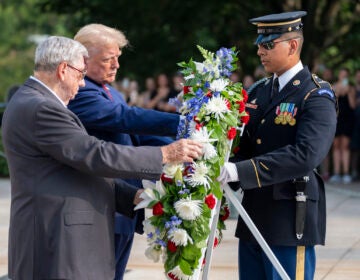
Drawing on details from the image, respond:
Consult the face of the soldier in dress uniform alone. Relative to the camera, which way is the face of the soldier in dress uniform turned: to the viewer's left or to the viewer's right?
to the viewer's left

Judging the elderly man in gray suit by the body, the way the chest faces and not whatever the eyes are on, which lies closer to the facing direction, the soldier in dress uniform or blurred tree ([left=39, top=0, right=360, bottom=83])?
the soldier in dress uniform

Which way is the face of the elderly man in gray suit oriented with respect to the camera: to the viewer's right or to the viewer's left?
to the viewer's right

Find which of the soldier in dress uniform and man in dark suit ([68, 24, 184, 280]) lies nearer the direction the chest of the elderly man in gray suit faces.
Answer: the soldier in dress uniform

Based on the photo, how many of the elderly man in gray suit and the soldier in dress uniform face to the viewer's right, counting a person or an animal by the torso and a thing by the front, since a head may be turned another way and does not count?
1

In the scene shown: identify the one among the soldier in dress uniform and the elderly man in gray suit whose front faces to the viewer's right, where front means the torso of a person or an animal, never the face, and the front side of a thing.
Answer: the elderly man in gray suit

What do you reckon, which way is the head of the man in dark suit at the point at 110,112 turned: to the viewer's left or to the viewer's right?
to the viewer's right

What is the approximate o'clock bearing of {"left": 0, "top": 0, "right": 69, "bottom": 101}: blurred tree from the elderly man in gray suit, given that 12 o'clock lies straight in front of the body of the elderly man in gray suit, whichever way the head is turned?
The blurred tree is roughly at 9 o'clock from the elderly man in gray suit.

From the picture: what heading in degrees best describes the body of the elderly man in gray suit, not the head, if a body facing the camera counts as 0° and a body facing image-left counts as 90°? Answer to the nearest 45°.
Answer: approximately 270°

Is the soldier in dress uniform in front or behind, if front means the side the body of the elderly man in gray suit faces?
in front

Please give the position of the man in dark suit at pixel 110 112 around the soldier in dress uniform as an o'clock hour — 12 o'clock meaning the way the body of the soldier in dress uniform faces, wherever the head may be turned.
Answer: The man in dark suit is roughly at 2 o'clock from the soldier in dress uniform.
